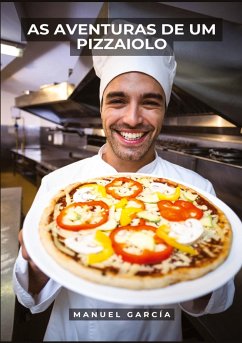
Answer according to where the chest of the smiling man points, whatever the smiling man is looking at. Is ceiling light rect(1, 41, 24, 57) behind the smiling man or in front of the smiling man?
behind

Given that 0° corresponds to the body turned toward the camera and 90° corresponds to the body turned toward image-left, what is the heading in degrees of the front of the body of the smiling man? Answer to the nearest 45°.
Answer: approximately 0°

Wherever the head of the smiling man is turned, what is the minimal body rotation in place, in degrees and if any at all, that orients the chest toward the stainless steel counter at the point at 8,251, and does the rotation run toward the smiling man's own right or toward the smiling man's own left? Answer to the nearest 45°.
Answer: approximately 135° to the smiling man's own right
